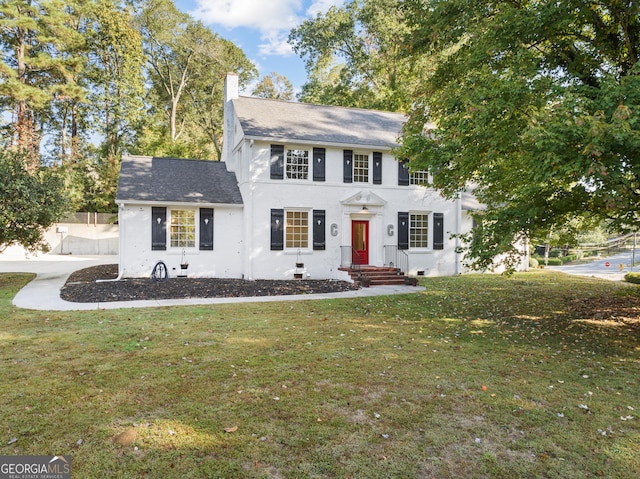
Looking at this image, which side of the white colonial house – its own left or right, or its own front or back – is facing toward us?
front

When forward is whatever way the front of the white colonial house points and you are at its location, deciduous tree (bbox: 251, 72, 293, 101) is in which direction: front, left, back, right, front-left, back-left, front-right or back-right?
back

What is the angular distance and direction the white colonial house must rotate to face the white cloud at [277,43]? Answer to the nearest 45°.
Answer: approximately 180°

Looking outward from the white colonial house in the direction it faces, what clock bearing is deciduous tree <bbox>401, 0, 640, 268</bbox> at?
The deciduous tree is roughly at 11 o'clock from the white colonial house.

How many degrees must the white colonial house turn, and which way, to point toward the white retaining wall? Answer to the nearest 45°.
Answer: approximately 135° to its right

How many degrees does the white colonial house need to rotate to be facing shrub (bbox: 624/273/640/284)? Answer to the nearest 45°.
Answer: approximately 90° to its left
